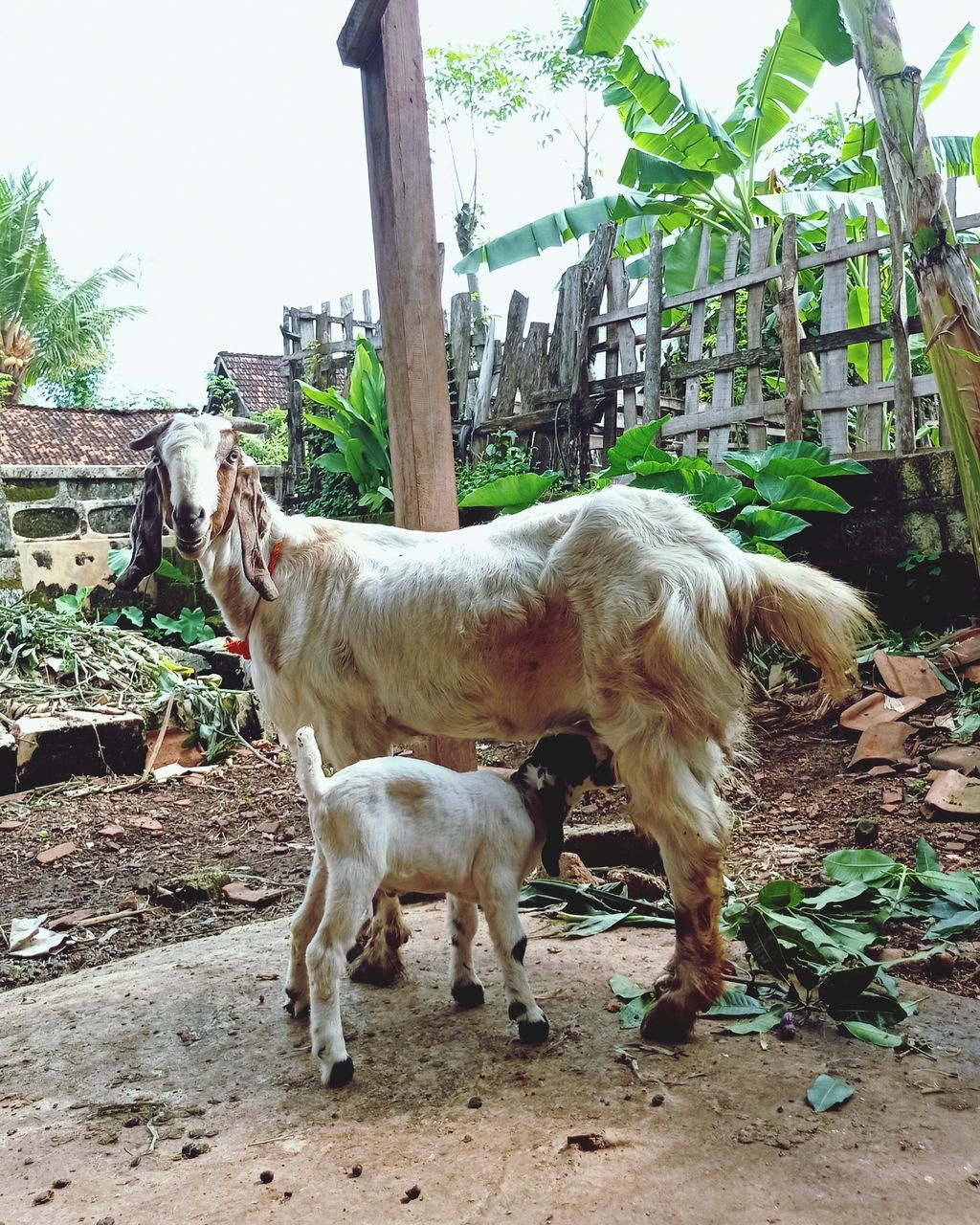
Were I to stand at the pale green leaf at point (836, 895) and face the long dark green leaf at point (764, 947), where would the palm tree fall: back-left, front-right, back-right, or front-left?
back-right

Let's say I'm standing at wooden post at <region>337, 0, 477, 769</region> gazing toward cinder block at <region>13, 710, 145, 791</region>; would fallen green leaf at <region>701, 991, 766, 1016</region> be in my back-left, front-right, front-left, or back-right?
back-left

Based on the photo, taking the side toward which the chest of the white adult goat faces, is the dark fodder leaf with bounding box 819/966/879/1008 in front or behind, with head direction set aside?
behind

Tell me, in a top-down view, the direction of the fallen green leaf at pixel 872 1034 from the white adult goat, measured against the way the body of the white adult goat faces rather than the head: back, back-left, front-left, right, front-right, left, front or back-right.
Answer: back-left

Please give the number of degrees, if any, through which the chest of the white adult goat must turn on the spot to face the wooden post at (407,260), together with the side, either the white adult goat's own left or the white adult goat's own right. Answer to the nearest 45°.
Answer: approximately 90° to the white adult goat's own right

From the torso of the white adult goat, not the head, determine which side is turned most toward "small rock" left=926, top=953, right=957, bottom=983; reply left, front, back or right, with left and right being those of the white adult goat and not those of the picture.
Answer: back

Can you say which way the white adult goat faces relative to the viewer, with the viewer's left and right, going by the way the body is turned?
facing to the left of the viewer

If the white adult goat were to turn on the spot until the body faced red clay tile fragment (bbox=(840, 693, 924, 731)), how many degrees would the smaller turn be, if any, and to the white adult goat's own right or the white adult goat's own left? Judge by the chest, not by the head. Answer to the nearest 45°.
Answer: approximately 135° to the white adult goat's own right

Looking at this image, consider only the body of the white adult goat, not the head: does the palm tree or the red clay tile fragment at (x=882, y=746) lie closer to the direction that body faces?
the palm tree
